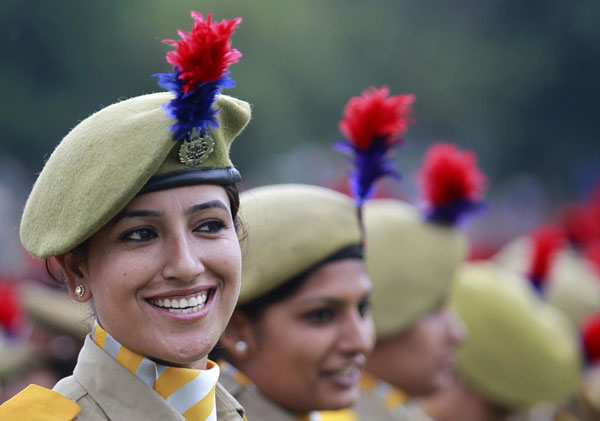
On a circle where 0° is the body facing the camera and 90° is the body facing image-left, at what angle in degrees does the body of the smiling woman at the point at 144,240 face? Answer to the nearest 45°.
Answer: approximately 315°

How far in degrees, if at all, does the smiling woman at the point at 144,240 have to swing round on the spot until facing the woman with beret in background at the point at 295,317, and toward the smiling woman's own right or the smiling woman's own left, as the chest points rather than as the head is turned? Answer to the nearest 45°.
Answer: approximately 90° to the smiling woman's own left

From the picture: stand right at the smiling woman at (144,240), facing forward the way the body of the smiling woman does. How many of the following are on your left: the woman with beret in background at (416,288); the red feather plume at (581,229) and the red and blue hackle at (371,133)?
3

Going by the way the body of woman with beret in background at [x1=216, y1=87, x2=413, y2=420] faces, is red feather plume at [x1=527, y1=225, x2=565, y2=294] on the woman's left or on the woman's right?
on the woman's left

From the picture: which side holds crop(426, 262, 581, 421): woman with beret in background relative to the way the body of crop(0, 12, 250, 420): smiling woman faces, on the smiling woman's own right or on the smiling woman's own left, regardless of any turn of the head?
on the smiling woman's own left

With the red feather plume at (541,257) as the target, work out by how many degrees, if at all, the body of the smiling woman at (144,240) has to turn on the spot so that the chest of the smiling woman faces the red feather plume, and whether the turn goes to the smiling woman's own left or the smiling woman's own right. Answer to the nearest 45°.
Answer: approximately 90° to the smiling woman's own left

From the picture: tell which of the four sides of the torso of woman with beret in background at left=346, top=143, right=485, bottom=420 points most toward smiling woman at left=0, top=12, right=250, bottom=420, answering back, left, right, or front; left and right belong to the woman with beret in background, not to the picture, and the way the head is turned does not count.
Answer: right

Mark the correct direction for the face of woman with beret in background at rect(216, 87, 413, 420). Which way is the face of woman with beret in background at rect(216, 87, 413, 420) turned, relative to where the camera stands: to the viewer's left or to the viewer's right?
to the viewer's right

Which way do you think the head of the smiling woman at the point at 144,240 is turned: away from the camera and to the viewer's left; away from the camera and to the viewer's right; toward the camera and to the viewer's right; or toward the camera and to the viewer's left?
toward the camera and to the viewer's right

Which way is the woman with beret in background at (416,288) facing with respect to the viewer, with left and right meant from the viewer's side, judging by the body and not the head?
facing to the right of the viewer
